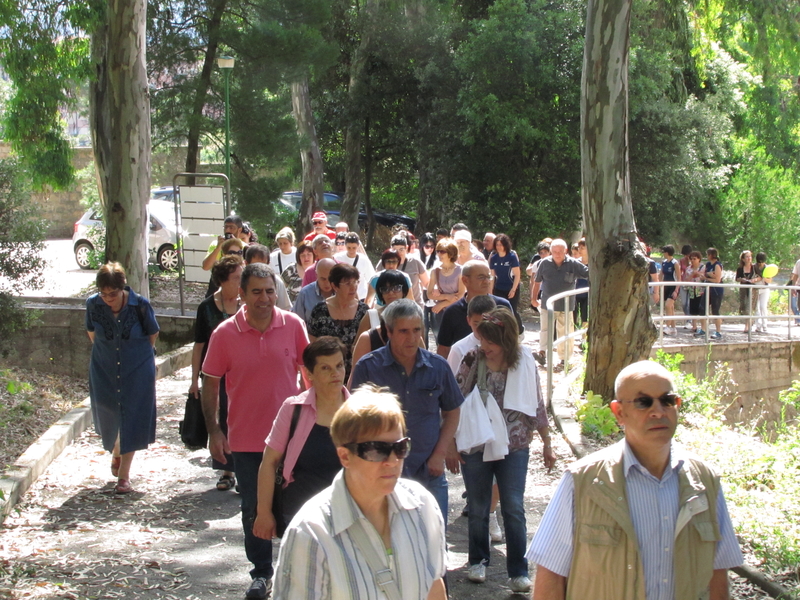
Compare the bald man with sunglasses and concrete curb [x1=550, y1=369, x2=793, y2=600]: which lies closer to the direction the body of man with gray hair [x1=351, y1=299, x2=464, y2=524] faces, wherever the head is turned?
the bald man with sunglasses

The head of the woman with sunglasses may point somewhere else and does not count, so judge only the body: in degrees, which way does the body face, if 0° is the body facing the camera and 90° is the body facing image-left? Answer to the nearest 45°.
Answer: approximately 315°

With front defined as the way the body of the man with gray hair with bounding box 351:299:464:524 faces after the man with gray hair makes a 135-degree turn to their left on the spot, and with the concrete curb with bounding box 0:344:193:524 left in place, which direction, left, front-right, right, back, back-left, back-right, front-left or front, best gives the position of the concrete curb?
left

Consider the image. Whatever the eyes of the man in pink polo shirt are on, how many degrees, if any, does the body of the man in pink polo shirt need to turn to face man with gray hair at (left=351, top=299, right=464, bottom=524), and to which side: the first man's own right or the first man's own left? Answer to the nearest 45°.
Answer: approximately 45° to the first man's own left

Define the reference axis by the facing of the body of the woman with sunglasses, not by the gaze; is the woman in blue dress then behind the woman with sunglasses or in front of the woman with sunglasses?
behind

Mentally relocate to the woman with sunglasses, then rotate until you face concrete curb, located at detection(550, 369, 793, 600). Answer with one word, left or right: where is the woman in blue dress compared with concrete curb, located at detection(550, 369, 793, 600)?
left

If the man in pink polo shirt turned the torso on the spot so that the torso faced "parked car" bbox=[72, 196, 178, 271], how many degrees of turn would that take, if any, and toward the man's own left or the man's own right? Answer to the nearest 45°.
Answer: approximately 180°
